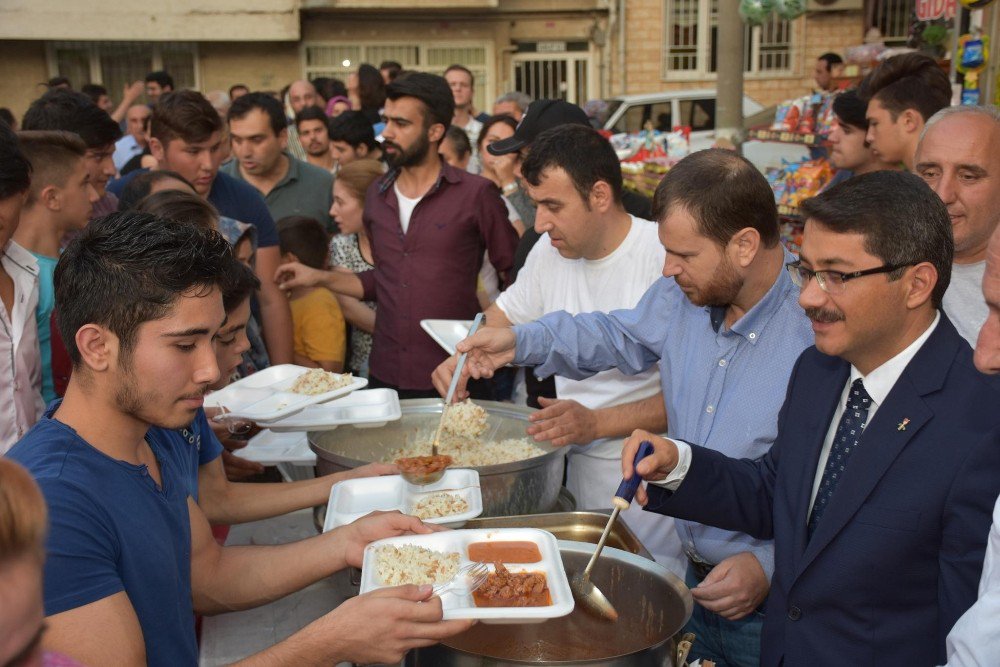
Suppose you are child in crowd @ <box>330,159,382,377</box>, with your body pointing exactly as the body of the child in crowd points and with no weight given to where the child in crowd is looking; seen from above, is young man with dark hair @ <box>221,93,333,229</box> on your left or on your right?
on your right

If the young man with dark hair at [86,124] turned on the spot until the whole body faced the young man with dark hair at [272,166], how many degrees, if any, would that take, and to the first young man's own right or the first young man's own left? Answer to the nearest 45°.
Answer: approximately 45° to the first young man's own left

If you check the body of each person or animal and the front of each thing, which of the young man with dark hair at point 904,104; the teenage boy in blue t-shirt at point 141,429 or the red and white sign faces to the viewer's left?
the young man with dark hair

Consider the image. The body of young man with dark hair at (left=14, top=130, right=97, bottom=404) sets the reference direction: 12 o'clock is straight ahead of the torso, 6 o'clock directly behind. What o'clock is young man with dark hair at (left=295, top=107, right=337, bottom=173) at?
young man with dark hair at (left=295, top=107, right=337, bottom=173) is roughly at 10 o'clock from young man with dark hair at (left=14, top=130, right=97, bottom=404).

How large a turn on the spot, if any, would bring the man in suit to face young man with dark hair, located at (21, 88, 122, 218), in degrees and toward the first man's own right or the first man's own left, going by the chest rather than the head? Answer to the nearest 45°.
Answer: approximately 90° to the first man's own right

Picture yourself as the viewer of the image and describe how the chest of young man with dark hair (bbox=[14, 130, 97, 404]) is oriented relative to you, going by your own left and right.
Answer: facing to the right of the viewer
